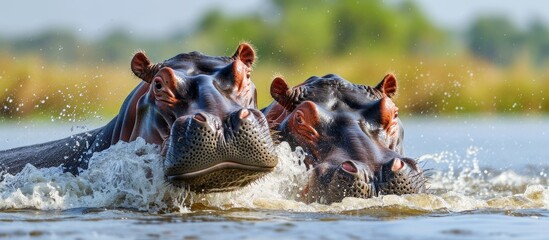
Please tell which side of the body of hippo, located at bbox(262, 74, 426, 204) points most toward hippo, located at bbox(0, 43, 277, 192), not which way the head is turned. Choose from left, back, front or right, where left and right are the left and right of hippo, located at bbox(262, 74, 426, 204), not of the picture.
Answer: right

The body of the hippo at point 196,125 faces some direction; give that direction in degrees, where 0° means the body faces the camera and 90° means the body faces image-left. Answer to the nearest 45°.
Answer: approximately 315°

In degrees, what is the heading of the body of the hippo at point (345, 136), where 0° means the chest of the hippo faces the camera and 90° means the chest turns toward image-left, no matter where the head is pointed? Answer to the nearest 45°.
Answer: approximately 315°
